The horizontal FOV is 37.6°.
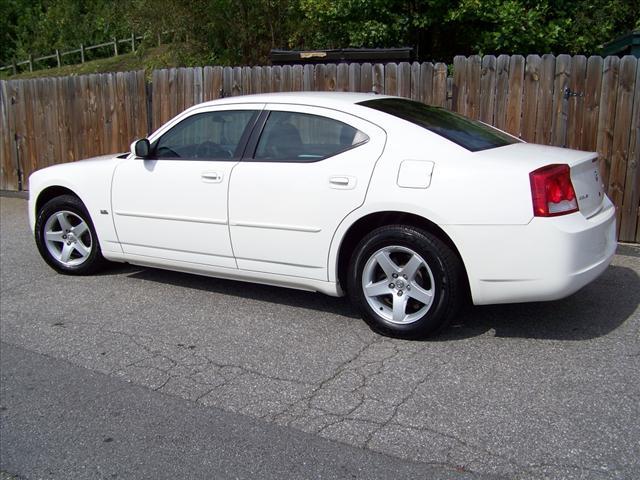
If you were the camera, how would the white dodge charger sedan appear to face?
facing away from the viewer and to the left of the viewer
